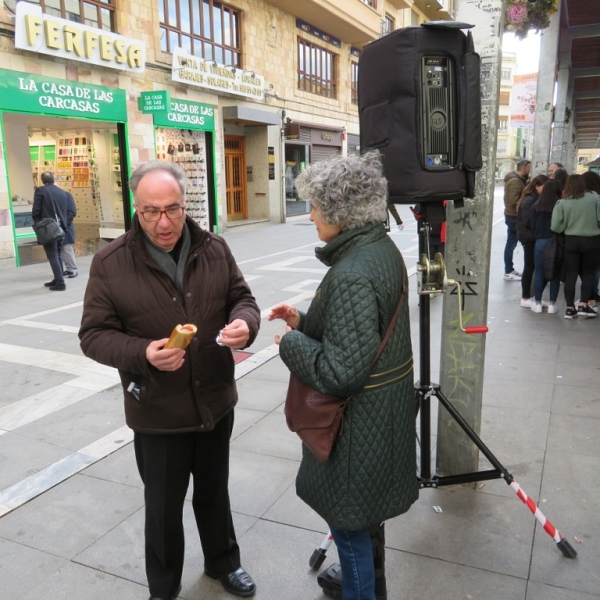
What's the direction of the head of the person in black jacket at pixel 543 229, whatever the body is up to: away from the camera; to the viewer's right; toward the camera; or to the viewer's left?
away from the camera

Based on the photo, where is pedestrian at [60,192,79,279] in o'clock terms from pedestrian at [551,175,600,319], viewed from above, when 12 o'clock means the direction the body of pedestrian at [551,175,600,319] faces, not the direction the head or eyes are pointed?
pedestrian at [60,192,79,279] is roughly at 9 o'clock from pedestrian at [551,175,600,319].

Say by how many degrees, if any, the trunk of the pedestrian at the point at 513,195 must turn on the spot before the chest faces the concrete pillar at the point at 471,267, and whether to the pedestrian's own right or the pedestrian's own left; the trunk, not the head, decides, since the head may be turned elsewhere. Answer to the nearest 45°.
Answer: approximately 90° to the pedestrian's own right

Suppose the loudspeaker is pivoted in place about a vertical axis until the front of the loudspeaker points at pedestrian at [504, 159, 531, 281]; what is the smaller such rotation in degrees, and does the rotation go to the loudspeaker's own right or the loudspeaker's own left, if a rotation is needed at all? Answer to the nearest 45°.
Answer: approximately 45° to the loudspeaker's own right

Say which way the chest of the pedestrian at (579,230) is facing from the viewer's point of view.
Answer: away from the camera

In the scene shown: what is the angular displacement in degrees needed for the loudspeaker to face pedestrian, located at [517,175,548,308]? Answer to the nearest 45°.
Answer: approximately 45° to its right

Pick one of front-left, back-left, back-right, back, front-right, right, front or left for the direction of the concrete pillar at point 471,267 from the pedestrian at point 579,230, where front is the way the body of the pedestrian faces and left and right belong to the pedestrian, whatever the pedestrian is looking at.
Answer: back

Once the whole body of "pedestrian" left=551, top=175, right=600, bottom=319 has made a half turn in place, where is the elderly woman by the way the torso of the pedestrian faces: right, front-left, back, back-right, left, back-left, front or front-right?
front

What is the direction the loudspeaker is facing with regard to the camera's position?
facing away from the viewer and to the left of the viewer
